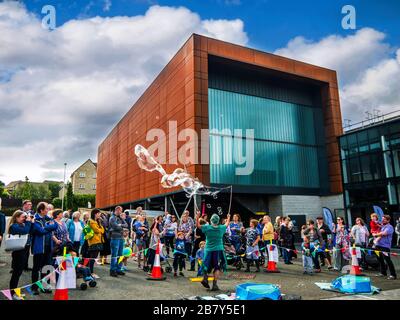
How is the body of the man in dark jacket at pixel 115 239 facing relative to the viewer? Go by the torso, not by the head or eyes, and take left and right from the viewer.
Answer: facing the viewer and to the right of the viewer

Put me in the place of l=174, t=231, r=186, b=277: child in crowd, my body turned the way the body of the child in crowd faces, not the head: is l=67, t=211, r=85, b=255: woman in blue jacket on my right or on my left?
on my right

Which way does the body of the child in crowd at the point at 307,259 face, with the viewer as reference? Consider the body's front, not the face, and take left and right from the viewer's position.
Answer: facing the viewer and to the left of the viewer

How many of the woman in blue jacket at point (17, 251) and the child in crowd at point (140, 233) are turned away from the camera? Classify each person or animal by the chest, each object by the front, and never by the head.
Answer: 0

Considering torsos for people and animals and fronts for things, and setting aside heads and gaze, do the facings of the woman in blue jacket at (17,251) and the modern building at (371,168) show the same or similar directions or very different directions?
very different directions

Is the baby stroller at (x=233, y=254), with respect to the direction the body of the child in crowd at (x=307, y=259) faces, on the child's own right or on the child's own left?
on the child's own right

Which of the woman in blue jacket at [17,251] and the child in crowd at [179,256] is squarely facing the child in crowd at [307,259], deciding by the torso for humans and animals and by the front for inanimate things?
the woman in blue jacket

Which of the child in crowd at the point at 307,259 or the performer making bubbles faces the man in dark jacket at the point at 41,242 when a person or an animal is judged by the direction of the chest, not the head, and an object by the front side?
the child in crowd

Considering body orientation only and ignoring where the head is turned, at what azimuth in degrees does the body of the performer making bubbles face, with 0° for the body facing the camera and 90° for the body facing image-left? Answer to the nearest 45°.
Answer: approximately 180°

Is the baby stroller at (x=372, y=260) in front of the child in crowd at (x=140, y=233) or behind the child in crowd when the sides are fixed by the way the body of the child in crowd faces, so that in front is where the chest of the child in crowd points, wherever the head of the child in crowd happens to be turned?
in front
